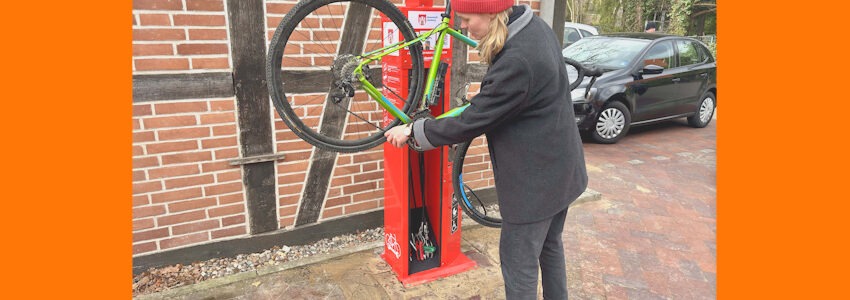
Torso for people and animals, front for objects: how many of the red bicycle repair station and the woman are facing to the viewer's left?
1

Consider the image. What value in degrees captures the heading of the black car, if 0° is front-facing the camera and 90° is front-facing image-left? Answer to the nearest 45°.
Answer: approximately 45°

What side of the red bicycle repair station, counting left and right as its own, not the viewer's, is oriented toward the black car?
left

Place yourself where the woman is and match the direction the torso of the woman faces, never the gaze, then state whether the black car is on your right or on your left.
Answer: on your right

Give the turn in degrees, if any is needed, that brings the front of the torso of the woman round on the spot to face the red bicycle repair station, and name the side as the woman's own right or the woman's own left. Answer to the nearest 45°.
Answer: approximately 45° to the woman's own right

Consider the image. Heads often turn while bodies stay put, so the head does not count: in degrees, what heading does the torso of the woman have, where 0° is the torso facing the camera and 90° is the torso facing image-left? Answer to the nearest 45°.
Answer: approximately 90°

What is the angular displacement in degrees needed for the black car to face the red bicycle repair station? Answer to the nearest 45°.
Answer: approximately 45° to its left

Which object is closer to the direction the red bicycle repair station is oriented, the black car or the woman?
the woman

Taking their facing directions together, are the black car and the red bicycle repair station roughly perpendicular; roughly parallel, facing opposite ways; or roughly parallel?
roughly perpendicular
